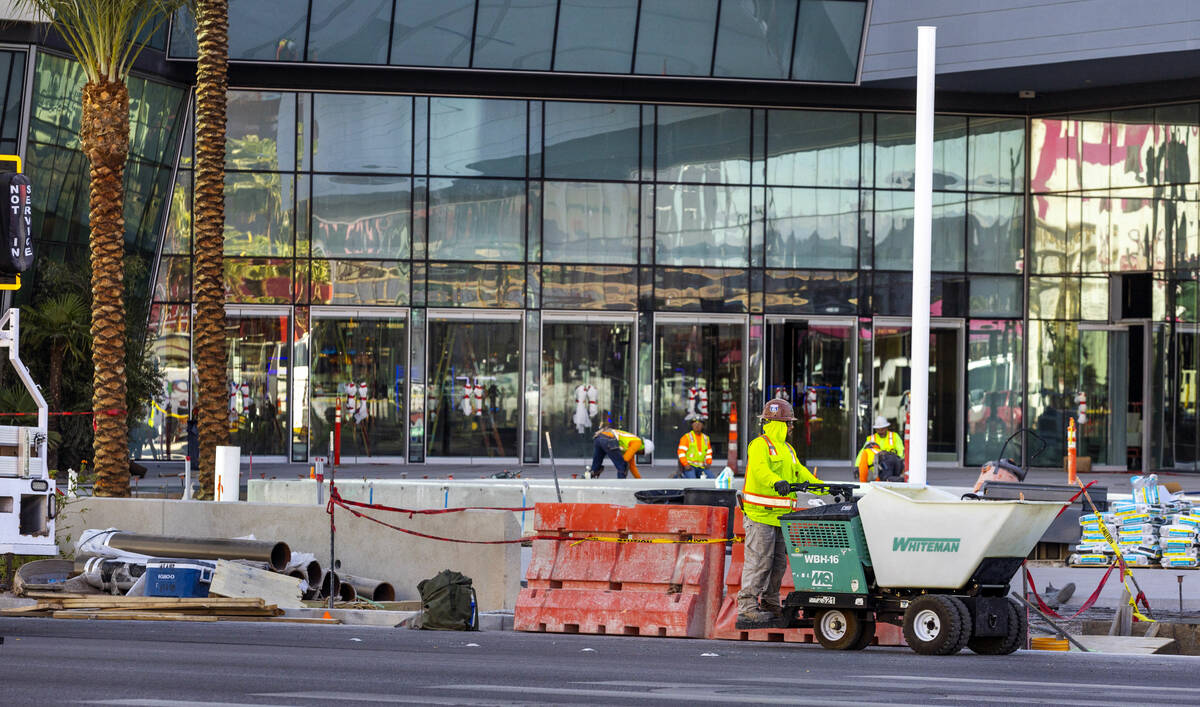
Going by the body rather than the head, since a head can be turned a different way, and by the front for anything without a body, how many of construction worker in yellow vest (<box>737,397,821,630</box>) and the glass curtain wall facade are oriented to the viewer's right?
1

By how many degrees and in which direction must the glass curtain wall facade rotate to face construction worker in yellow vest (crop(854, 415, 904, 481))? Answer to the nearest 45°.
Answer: approximately 45° to its left

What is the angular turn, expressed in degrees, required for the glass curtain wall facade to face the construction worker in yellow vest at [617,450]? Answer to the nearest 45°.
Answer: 0° — it already faces them

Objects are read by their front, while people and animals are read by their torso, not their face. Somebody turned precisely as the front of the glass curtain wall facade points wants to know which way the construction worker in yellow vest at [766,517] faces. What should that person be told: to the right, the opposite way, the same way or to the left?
to the left

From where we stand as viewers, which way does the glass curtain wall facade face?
facing the viewer

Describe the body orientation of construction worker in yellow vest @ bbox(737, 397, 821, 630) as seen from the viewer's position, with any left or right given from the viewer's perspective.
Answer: facing to the right of the viewer

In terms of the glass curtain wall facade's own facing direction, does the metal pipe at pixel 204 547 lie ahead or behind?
ahead

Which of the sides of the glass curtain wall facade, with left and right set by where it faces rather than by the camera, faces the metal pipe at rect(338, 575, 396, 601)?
front

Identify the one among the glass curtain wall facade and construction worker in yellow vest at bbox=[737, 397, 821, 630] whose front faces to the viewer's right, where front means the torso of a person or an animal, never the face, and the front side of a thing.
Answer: the construction worker in yellow vest

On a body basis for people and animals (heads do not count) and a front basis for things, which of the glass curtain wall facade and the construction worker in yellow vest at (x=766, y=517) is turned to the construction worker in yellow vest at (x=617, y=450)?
the glass curtain wall facade

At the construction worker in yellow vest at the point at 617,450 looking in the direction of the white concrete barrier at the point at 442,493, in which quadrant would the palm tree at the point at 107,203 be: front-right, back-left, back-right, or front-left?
front-right

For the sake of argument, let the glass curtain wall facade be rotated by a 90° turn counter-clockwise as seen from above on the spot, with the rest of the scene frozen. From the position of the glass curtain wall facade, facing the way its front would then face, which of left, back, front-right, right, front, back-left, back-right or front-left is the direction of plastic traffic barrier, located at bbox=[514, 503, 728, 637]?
right

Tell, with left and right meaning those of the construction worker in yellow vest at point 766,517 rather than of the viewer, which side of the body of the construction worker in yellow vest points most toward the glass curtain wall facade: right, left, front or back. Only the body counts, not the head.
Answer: left

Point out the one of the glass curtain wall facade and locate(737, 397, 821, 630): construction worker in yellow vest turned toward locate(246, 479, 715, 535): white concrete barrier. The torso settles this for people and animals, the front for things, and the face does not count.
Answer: the glass curtain wall facade

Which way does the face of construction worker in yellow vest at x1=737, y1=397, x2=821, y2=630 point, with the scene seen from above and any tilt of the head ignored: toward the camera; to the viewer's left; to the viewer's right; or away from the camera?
to the viewer's right

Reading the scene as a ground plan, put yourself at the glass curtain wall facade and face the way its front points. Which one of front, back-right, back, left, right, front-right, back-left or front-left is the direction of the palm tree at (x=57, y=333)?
front-right
